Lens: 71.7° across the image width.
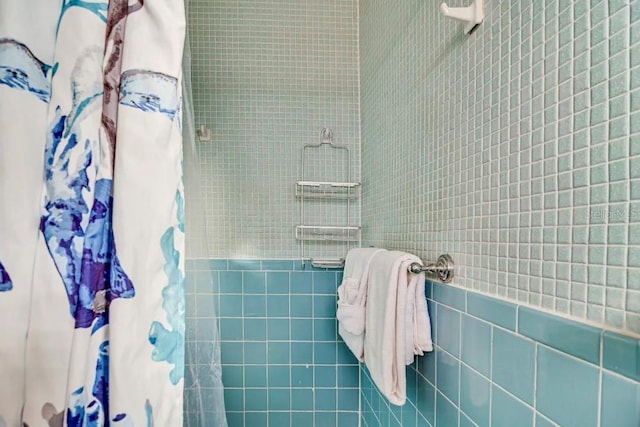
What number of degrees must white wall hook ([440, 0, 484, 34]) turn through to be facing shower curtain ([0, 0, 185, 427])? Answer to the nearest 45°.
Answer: approximately 45° to its left

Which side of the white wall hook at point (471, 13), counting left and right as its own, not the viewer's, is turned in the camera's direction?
left

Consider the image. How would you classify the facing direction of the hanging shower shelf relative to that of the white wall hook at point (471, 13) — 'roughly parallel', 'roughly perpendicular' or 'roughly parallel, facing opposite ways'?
roughly perpendicular

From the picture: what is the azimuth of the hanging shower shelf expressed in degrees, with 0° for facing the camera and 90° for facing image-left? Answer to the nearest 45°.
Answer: approximately 0°

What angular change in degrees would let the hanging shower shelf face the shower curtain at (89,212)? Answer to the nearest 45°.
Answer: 0° — it already faces it

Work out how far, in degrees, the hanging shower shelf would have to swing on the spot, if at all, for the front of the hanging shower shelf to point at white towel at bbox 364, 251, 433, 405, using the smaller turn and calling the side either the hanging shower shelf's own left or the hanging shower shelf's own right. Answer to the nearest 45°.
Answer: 0° — it already faces it

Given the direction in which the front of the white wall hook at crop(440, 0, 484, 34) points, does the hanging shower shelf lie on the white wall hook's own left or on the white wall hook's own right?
on the white wall hook's own right
